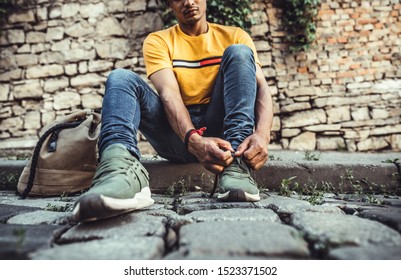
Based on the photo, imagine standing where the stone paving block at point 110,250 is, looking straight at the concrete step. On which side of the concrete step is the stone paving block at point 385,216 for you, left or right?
right

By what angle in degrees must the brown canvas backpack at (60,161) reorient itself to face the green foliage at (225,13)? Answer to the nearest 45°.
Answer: approximately 90° to its left

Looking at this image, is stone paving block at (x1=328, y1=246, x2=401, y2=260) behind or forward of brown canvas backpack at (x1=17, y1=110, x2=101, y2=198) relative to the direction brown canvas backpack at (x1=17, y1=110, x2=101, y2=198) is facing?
forward

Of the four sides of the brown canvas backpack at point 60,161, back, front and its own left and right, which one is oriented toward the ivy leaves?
left

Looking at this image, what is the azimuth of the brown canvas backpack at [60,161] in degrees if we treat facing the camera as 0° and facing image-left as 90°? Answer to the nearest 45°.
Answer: approximately 315°

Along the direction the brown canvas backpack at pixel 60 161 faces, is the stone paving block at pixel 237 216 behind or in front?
in front

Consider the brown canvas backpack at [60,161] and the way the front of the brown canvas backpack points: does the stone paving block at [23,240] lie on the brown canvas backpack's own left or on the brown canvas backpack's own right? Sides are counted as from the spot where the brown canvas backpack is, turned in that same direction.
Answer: on the brown canvas backpack's own right

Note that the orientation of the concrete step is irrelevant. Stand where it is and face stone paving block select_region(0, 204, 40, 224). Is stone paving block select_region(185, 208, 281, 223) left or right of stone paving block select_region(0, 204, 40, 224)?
left

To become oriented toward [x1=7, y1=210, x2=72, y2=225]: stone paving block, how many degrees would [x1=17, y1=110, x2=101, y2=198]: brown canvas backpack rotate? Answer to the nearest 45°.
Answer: approximately 45° to its right
